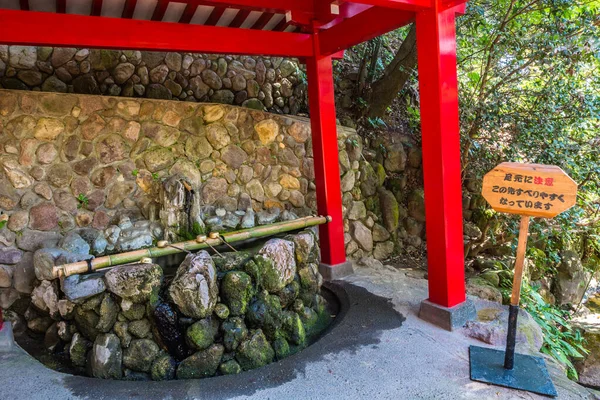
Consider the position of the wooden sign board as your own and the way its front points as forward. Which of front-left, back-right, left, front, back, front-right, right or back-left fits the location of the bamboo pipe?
right

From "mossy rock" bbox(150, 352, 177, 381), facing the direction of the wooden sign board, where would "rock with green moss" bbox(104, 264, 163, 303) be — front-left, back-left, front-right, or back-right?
back-left

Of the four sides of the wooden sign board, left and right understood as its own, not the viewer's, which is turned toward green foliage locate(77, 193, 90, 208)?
right

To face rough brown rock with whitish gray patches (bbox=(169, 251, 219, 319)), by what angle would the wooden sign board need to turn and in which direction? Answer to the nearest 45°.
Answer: approximately 90° to its right

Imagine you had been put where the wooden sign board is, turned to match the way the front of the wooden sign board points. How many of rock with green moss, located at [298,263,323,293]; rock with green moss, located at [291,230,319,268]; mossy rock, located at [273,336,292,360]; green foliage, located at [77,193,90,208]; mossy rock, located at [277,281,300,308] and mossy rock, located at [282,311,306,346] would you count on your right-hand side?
6

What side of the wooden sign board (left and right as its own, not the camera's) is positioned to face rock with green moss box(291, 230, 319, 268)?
right

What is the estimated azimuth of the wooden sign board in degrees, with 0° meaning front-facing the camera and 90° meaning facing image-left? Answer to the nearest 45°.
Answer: approximately 0°

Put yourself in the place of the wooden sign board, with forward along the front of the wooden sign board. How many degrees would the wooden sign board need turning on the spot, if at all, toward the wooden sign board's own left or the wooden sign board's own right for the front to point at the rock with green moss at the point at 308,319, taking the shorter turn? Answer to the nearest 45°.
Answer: approximately 90° to the wooden sign board's own right

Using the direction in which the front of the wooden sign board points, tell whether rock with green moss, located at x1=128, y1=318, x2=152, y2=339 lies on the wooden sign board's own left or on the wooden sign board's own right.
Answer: on the wooden sign board's own right

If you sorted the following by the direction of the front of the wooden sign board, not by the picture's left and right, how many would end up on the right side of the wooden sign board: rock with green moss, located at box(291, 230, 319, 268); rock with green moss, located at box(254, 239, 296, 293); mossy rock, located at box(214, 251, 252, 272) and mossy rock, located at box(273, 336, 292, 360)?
4

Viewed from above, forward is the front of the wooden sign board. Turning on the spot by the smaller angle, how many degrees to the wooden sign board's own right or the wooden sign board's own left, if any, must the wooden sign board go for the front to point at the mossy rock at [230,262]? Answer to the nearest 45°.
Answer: approximately 90° to the wooden sign board's own right
